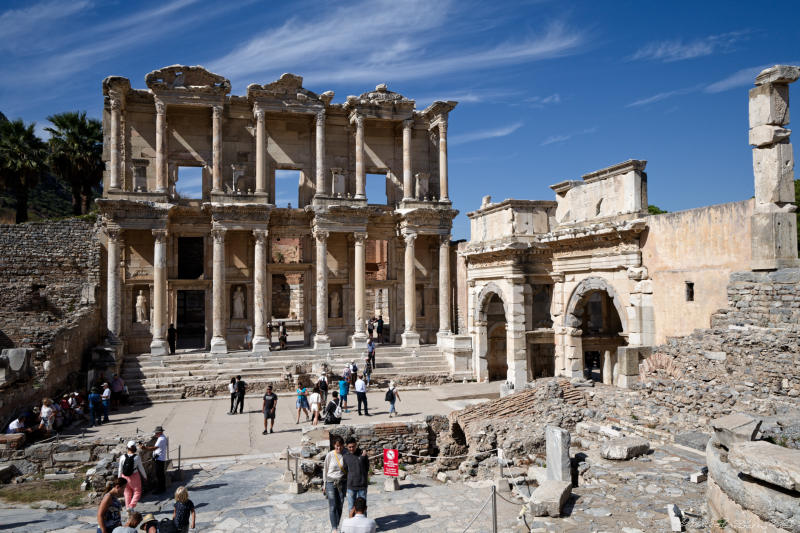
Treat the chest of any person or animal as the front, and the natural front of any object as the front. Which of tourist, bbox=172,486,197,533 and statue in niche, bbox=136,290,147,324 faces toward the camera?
the statue in niche

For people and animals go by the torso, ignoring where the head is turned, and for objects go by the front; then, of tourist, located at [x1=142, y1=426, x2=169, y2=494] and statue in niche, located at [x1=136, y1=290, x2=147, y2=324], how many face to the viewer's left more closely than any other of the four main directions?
1

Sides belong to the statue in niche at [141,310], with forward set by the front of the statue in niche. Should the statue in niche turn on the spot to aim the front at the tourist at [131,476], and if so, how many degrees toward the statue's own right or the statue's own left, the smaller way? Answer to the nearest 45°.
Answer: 0° — it already faces them

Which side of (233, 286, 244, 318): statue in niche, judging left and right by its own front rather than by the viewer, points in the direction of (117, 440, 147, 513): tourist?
front

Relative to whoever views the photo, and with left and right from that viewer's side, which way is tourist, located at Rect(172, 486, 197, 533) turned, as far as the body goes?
facing away from the viewer

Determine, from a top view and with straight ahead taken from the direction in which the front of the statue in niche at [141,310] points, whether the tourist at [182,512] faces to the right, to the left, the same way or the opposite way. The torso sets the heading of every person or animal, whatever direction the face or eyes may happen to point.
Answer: the opposite way

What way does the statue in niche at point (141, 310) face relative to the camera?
toward the camera

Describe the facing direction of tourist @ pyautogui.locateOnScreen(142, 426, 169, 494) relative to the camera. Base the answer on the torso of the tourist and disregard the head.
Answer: to the viewer's left

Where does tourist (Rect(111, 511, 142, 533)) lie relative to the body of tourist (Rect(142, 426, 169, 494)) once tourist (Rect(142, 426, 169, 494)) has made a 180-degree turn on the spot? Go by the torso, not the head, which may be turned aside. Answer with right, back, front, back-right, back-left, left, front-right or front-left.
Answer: right

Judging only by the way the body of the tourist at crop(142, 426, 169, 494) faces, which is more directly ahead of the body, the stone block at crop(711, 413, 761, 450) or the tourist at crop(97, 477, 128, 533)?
the tourist

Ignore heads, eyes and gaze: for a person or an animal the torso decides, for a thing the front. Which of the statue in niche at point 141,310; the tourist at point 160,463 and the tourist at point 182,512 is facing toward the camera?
the statue in niche

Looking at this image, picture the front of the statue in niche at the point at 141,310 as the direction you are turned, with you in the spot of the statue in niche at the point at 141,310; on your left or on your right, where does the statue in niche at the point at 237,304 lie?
on your left

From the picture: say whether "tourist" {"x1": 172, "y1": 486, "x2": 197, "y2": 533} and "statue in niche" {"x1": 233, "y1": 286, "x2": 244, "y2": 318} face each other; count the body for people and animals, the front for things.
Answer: yes

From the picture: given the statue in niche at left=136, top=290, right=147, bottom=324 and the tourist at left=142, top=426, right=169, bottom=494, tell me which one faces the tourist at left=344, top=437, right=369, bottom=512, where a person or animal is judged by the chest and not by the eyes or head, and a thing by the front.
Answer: the statue in niche
